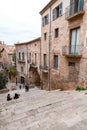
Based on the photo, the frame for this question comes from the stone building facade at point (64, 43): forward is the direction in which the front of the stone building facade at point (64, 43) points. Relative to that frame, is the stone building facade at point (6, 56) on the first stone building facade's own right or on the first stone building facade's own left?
on the first stone building facade's own right

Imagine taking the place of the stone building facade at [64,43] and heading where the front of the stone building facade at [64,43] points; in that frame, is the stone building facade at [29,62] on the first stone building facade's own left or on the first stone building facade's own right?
on the first stone building facade's own right

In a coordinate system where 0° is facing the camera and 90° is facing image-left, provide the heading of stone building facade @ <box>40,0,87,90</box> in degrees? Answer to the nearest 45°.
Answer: approximately 45°

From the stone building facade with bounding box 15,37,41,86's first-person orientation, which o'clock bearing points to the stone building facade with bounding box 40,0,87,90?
the stone building facade with bounding box 40,0,87,90 is roughly at 10 o'clock from the stone building facade with bounding box 15,37,41,86.

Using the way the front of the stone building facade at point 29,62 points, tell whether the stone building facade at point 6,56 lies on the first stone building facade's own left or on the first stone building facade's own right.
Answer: on the first stone building facade's own right

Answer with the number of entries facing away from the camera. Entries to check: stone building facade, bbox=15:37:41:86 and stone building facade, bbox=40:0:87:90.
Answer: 0
